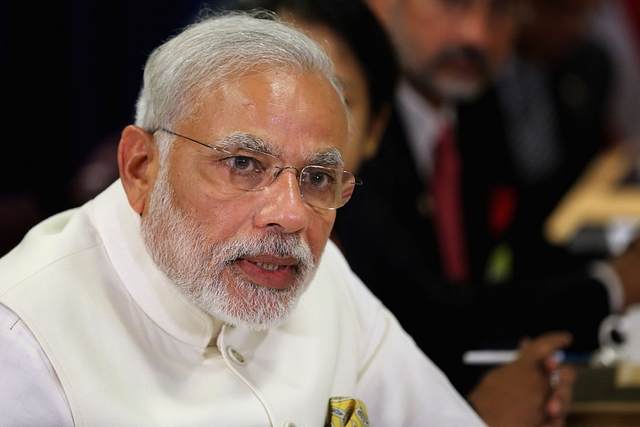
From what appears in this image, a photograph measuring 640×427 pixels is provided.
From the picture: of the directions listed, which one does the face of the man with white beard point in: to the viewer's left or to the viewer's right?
to the viewer's right

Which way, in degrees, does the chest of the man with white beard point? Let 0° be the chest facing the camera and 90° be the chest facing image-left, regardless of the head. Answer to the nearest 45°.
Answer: approximately 315°

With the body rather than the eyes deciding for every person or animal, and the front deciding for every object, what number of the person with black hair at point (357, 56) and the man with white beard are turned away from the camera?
0

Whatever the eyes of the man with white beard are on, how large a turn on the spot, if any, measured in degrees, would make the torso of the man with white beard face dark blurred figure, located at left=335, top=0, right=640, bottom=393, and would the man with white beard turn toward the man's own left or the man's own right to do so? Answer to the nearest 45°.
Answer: approximately 90° to the man's own left

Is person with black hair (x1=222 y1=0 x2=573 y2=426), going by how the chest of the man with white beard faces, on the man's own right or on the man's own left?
on the man's own left

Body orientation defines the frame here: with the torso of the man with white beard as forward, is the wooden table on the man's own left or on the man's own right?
on the man's own left
